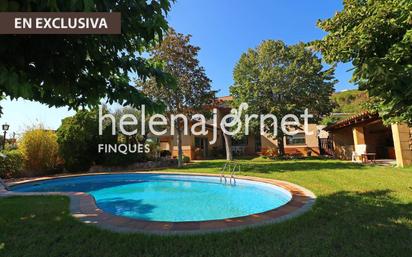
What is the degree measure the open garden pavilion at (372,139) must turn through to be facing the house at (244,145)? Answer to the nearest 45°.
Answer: approximately 45° to its right

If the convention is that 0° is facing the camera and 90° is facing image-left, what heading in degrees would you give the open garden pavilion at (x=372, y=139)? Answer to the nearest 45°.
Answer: approximately 45°

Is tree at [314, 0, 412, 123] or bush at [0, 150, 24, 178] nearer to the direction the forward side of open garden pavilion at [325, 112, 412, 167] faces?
the bush

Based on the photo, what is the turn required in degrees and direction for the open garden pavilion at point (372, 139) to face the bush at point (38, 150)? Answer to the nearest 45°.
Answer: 0° — it already faces it

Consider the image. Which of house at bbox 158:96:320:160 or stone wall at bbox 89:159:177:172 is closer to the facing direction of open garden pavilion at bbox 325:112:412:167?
the stone wall

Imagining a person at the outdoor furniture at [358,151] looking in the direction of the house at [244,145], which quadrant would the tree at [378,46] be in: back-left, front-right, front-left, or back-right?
back-left

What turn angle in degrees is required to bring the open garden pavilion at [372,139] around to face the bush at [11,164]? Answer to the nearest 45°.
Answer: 0° — it already faces it

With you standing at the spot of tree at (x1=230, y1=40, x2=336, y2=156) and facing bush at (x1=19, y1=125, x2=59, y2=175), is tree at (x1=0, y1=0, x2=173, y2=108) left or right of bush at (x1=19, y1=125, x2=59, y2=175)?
left

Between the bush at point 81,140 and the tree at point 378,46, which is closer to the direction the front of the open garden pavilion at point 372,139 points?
the bush
